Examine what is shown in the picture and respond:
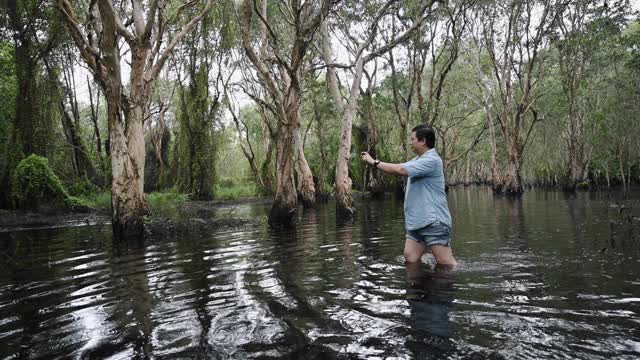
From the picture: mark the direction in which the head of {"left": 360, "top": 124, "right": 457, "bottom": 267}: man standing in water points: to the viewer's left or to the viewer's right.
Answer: to the viewer's left

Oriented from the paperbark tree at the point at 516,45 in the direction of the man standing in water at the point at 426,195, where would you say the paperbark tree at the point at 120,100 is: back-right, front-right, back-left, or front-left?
front-right

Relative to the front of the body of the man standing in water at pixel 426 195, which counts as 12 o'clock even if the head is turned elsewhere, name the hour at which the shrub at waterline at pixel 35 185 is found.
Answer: The shrub at waterline is roughly at 1 o'clock from the man standing in water.

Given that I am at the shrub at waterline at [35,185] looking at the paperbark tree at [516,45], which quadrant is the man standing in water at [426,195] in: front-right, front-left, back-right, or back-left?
front-right

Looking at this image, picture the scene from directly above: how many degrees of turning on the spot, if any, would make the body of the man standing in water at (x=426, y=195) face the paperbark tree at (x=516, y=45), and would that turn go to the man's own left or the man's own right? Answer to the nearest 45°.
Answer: approximately 90° to the man's own right

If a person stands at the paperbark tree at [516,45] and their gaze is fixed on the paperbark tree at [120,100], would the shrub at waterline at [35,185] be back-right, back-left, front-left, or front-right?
front-right

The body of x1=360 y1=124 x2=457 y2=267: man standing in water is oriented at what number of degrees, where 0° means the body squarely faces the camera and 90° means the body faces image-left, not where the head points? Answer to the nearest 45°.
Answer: approximately 90°
